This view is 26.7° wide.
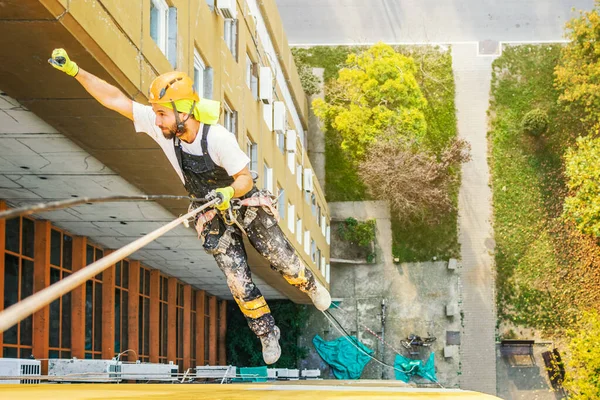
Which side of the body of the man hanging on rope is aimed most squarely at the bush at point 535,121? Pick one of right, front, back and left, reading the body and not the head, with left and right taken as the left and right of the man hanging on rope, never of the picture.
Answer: back

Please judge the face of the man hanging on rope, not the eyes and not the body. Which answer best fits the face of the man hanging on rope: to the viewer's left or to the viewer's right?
to the viewer's left

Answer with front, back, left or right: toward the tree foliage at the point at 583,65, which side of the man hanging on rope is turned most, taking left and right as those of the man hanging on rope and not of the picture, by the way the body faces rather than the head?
back

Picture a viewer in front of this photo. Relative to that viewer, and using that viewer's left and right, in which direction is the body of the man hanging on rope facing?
facing the viewer and to the left of the viewer

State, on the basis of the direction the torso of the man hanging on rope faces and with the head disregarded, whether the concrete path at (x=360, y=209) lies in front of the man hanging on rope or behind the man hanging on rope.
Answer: behind

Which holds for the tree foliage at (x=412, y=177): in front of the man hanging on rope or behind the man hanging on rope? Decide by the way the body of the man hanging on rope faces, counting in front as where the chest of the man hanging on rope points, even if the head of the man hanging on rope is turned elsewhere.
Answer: behind
